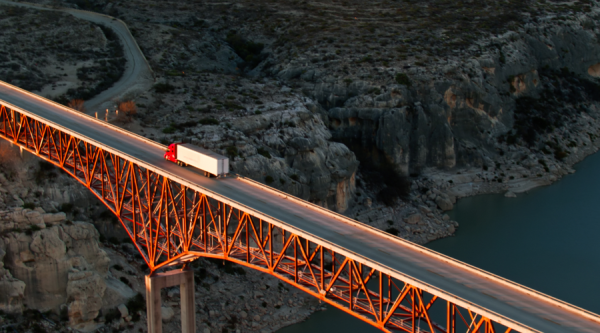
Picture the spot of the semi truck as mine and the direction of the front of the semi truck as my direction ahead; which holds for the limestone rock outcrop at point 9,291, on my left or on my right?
on my left

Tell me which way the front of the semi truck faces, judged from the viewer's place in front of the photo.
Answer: facing away from the viewer and to the left of the viewer

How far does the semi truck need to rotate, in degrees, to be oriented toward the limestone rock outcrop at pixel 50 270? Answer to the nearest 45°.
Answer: approximately 45° to its left
